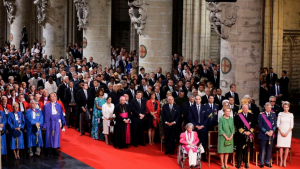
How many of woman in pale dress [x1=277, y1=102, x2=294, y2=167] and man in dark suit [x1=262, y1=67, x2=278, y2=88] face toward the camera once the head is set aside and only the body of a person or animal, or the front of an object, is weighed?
2

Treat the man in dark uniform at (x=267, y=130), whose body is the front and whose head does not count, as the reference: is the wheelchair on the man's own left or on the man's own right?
on the man's own right

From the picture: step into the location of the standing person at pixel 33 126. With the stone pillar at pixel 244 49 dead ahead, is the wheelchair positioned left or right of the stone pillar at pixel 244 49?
right

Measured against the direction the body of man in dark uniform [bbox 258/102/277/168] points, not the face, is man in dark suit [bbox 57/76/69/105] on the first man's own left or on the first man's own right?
on the first man's own right

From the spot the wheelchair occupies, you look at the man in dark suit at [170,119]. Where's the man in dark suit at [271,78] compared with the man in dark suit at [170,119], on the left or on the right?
right

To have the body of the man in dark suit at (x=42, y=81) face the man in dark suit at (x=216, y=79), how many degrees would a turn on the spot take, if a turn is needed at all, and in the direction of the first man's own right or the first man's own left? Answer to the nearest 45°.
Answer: approximately 45° to the first man's own left
